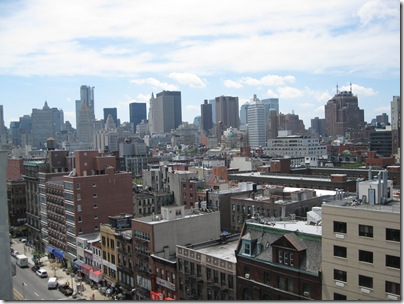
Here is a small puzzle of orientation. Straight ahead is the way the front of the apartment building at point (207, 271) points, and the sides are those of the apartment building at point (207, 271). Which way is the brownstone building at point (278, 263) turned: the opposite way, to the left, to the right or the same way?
the same way

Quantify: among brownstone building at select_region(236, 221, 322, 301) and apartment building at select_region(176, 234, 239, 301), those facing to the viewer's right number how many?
0

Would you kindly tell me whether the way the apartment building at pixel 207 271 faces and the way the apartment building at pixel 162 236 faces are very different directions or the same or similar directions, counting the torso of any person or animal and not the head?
same or similar directions

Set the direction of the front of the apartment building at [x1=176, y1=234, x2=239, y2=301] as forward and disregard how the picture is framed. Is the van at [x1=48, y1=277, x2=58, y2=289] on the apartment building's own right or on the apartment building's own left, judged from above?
on the apartment building's own right

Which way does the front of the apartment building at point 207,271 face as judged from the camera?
facing the viewer and to the left of the viewer

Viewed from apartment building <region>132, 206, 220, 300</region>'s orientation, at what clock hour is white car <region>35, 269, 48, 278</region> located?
The white car is roughly at 3 o'clock from the apartment building.

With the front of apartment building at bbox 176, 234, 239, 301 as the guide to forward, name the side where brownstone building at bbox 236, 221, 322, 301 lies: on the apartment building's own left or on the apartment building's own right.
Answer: on the apartment building's own left

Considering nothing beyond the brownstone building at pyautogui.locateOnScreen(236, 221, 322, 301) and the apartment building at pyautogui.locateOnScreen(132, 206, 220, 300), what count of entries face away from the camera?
0

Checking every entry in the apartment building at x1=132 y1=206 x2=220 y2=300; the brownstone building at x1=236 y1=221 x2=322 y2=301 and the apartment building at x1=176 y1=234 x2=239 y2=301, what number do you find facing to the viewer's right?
0

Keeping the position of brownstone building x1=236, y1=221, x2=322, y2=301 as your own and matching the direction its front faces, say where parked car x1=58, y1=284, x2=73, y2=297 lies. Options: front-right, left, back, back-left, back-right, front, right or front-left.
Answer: right

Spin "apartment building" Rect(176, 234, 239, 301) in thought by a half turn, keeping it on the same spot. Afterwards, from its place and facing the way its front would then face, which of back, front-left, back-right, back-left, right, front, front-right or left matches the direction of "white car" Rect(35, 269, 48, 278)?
left

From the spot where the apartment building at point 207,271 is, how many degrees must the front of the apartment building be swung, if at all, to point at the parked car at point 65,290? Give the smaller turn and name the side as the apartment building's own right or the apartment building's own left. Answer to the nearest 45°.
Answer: approximately 90° to the apartment building's own right

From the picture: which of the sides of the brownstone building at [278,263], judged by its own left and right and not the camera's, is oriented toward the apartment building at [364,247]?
left

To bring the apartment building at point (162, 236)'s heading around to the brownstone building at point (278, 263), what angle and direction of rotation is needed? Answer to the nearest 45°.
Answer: approximately 90° to its left

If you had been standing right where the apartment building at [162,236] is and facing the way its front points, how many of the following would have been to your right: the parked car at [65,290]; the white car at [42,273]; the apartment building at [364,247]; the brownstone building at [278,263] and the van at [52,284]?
3
